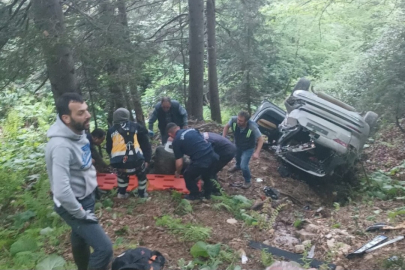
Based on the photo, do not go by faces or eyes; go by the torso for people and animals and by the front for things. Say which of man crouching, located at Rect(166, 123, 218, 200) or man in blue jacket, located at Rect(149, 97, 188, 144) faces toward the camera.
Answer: the man in blue jacket

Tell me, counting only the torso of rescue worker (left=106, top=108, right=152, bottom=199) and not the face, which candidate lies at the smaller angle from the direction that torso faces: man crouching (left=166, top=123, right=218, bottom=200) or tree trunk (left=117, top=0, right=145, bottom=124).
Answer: the tree trunk

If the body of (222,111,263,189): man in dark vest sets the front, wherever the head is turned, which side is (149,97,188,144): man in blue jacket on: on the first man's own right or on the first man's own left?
on the first man's own right

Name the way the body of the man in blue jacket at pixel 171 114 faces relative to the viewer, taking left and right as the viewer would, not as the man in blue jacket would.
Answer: facing the viewer

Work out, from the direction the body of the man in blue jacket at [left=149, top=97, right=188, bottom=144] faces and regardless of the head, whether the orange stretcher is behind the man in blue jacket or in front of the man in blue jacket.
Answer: in front

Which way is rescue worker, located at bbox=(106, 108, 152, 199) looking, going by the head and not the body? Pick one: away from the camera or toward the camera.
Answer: away from the camera

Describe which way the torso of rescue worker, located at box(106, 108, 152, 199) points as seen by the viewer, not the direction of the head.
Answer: away from the camera

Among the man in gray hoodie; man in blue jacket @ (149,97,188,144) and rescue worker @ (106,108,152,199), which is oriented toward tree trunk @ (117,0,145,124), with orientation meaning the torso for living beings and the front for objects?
the rescue worker

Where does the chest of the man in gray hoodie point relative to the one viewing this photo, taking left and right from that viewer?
facing the viewer and to the right of the viewer

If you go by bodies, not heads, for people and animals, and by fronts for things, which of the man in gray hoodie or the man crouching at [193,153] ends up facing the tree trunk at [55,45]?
the man crouching

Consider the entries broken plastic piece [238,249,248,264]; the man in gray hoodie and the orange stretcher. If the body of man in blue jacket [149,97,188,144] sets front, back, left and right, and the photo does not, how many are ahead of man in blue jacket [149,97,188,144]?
3

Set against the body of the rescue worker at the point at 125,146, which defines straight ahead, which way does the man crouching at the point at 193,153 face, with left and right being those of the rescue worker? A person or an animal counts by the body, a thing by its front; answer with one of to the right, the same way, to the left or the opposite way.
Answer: to the left

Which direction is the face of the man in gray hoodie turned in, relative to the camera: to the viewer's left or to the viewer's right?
to the viewer's right

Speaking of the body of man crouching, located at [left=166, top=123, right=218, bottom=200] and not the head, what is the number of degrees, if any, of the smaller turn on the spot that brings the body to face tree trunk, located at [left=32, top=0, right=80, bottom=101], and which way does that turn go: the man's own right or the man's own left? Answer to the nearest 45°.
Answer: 0° — they already face it

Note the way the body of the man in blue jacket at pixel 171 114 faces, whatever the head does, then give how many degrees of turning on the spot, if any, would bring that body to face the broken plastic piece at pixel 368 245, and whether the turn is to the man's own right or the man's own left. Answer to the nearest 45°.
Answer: approximately 45° to the man's own left

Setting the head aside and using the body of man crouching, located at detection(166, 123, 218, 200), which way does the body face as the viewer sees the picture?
to the viewer's left

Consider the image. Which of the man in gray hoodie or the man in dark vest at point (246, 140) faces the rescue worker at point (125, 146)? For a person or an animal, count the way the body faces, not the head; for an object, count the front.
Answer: the man in dark vest

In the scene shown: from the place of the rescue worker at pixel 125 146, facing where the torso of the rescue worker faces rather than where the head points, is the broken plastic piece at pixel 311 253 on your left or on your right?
on your right
